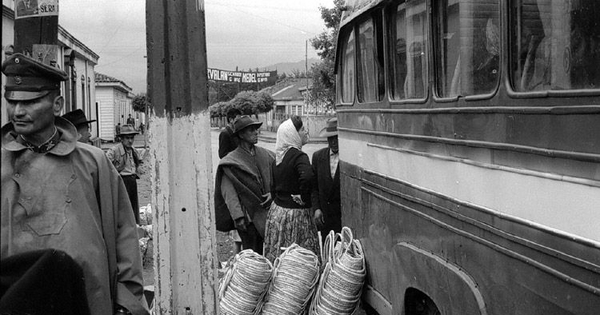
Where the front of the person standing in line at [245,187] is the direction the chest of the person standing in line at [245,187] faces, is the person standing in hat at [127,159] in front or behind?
behind

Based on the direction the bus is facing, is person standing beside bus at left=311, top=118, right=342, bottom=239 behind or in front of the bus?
behind

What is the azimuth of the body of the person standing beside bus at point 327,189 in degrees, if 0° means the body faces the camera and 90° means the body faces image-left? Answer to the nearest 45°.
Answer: approximately 0°

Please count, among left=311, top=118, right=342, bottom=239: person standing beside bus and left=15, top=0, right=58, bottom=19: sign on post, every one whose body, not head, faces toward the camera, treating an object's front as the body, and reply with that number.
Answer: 2

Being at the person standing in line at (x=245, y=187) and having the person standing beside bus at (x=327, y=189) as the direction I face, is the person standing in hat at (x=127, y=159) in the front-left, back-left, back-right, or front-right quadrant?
back-left

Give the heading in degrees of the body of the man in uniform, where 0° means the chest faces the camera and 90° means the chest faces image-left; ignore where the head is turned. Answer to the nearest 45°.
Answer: approximately 45°

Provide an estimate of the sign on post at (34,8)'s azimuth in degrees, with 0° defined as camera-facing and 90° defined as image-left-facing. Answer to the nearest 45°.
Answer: approximately 0°
